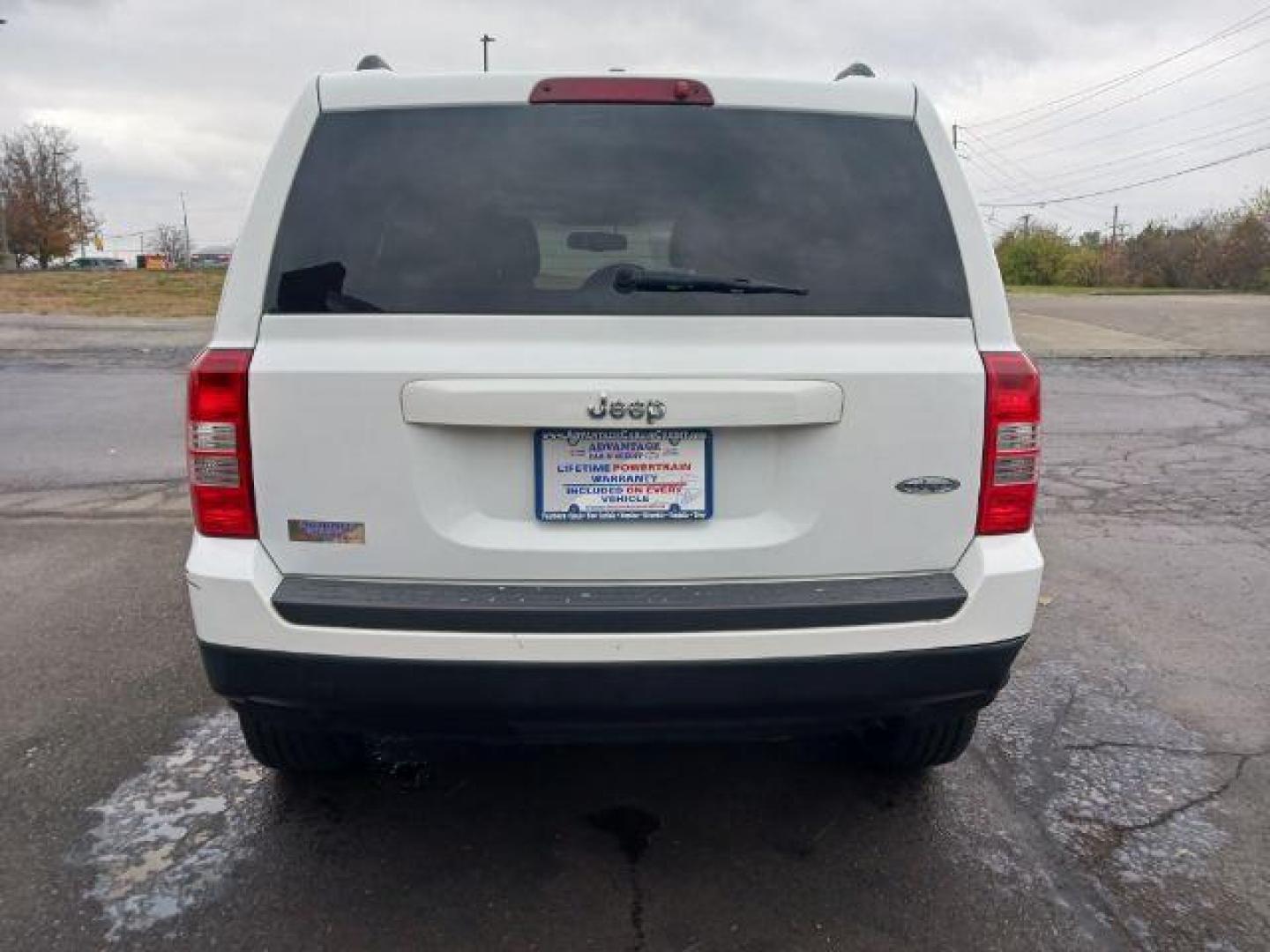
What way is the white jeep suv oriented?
away from the camera
